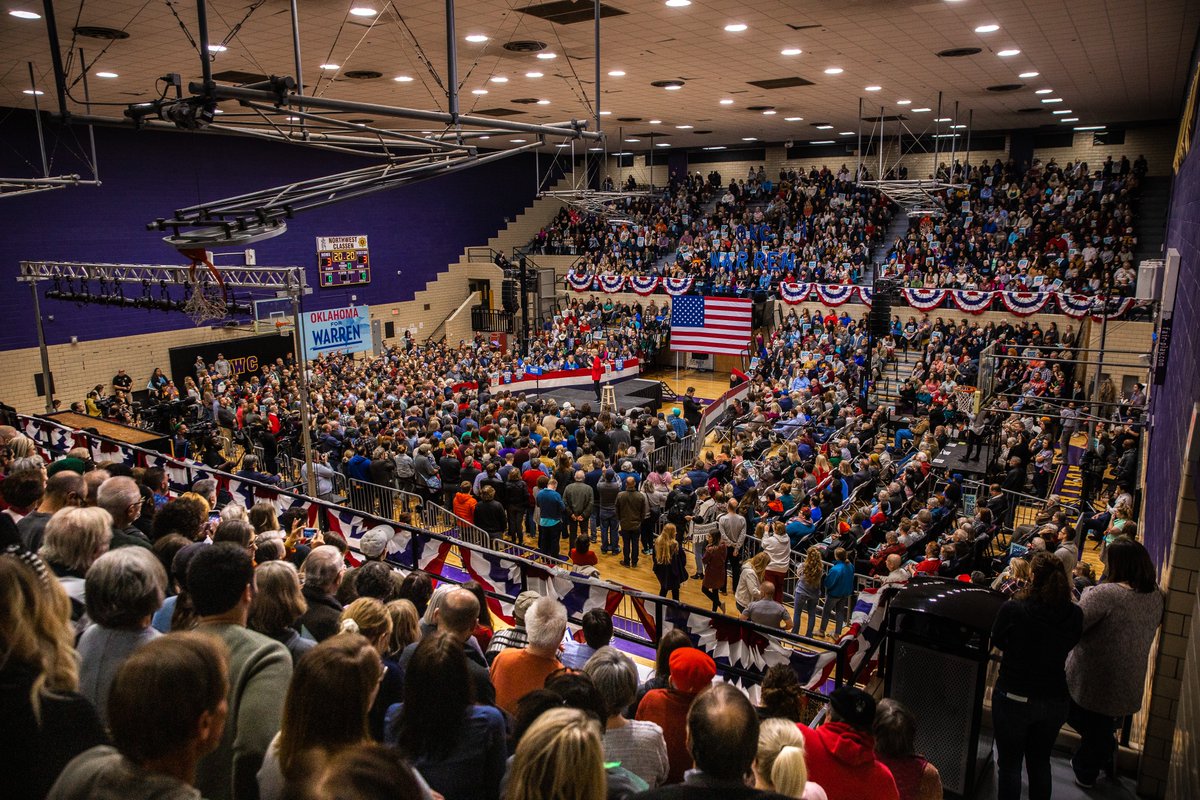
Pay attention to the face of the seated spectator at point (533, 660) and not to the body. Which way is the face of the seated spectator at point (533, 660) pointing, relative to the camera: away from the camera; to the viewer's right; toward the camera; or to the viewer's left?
away from the camera

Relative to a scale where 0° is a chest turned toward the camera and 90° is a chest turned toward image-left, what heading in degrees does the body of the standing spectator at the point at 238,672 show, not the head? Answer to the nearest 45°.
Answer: approximately 225°

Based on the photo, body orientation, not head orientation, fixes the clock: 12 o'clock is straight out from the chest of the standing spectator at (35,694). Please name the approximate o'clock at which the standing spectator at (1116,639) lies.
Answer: the standing spectator at (1116,639) is roughly at 2 o'clock from the standing spectator at (35,694).

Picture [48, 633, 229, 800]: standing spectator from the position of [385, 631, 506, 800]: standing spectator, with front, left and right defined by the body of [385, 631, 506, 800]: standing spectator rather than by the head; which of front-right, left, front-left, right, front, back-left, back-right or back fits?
back-left

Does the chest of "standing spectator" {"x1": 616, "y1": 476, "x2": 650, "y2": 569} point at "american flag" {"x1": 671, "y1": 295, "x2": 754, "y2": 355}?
yes

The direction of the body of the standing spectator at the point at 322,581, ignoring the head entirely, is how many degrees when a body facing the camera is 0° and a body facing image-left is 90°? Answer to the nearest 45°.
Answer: approximately 225°

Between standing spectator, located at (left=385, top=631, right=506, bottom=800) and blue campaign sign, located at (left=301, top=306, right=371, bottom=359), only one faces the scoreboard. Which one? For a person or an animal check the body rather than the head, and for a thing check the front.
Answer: the standing spectator

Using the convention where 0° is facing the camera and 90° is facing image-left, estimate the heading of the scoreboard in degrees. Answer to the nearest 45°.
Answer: approximately 315°

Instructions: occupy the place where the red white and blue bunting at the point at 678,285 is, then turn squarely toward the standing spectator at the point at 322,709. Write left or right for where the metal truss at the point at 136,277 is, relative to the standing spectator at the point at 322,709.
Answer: right

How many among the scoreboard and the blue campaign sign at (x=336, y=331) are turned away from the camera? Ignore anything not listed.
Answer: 0

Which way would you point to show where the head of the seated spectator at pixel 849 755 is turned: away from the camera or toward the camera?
away from the camera

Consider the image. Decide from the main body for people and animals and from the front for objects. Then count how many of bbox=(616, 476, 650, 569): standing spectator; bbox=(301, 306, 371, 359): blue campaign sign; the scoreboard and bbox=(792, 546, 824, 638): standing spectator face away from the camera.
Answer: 2

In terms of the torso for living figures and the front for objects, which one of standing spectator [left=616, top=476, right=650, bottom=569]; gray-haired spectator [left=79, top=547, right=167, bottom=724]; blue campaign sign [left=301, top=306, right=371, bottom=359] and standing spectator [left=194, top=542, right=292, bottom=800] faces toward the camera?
the blue campaign sign

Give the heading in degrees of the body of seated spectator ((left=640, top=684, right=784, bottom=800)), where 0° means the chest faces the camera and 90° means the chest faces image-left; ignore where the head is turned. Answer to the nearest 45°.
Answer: approximately 180°
